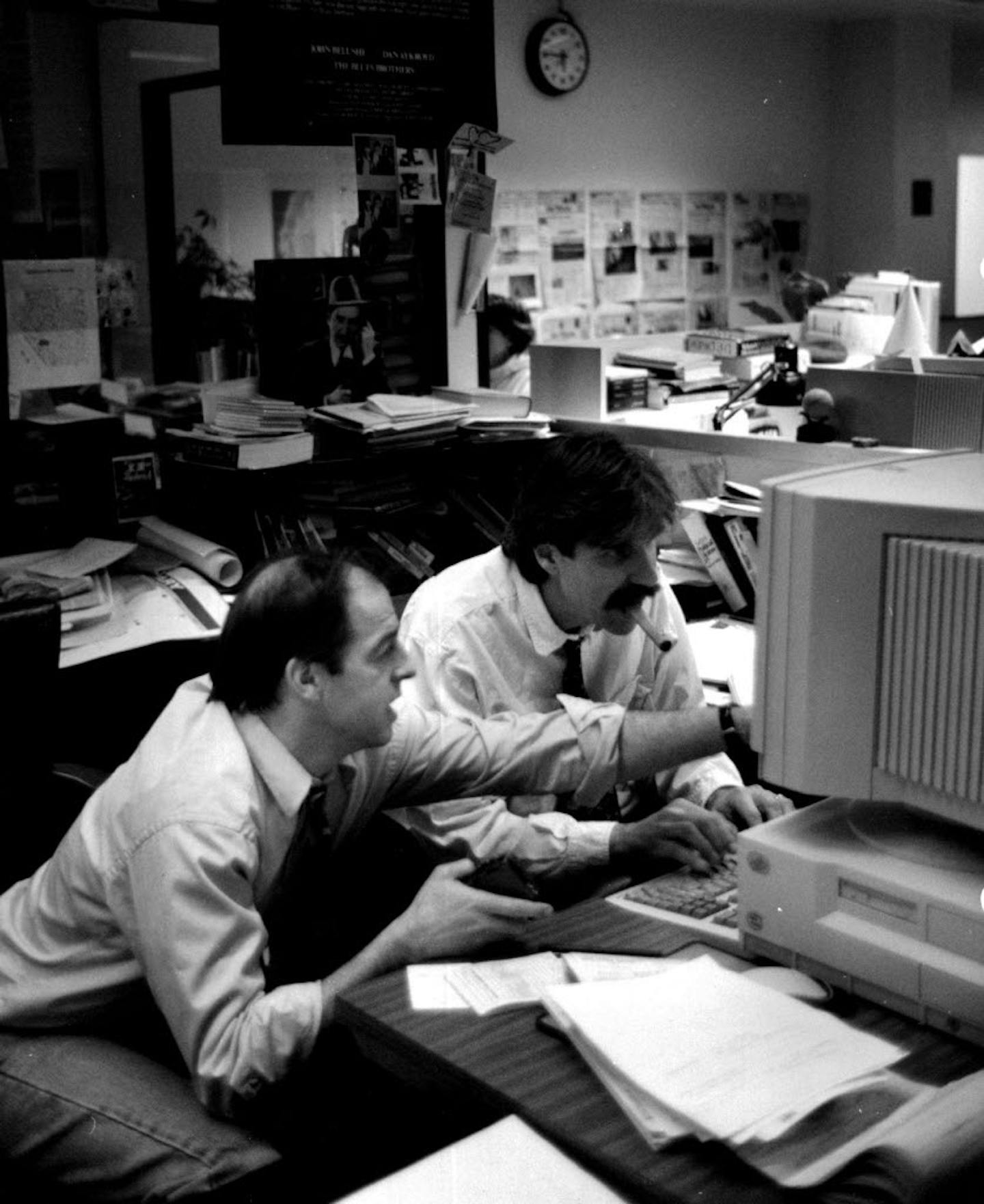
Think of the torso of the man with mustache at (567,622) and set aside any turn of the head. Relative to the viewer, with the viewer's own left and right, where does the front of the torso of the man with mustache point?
facing the viewer and to the right of the viewer

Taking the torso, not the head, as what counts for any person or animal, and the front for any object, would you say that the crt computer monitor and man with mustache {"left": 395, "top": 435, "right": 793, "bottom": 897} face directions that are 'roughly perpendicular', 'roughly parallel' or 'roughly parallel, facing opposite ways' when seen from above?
roughly parallel, facing opposite ways

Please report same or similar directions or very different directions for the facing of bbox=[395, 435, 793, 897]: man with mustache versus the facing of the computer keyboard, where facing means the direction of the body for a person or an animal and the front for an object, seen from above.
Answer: very different directions

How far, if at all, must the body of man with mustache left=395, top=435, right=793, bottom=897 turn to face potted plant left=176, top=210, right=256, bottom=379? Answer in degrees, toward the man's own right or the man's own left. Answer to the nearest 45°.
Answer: approximately 180°

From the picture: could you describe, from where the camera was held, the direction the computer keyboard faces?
facing away from the viewer and to the left of the viewer

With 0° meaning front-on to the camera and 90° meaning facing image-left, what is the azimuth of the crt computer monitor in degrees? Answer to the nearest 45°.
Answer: approximately 135°

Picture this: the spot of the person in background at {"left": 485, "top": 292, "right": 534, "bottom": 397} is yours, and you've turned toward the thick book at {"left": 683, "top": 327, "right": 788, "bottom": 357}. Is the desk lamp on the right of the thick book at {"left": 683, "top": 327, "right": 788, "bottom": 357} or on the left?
right

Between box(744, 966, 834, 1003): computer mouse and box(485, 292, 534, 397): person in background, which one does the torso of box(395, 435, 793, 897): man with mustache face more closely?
the computer mouse

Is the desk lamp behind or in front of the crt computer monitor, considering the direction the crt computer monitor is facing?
in front

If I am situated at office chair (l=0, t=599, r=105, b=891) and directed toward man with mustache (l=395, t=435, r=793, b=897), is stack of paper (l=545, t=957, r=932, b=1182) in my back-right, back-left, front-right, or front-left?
front-right

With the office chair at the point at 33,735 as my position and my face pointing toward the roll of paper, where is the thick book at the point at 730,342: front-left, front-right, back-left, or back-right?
front-right

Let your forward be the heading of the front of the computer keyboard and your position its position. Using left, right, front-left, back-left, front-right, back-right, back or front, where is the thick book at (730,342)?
front-right
